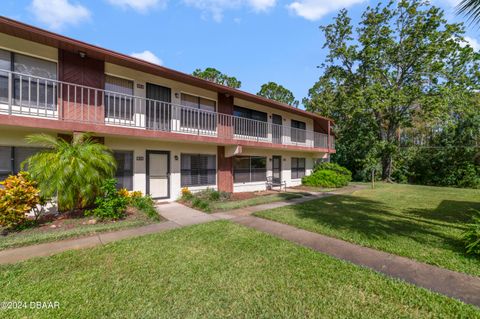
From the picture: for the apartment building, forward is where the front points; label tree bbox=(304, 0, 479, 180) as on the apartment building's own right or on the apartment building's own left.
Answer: on the apartment building's own left

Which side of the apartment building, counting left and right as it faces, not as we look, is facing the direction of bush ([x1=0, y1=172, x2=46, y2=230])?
right

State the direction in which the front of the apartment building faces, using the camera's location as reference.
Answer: facing the viewer and to the right of the viewer

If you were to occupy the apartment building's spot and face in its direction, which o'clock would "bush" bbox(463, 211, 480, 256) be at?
The bush is roughly at 12 o'clock from the apartment building.
